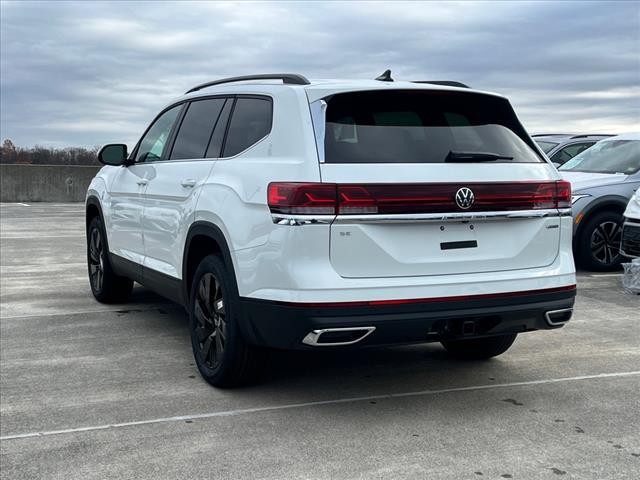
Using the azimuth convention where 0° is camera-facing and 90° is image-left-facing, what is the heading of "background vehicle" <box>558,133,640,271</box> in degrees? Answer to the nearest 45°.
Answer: approximately 45°

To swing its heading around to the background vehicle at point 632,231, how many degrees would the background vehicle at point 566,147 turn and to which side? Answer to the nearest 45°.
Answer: approximately 45° to its left

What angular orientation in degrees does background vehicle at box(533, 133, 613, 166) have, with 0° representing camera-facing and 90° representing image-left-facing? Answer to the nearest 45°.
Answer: approximately 45°

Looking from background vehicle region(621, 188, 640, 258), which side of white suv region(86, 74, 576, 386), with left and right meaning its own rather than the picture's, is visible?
right

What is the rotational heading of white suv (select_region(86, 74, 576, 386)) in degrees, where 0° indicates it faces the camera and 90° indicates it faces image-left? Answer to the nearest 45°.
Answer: approximately 135°

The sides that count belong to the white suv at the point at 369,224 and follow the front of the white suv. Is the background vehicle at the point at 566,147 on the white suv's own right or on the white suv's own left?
on the white suv's own right
